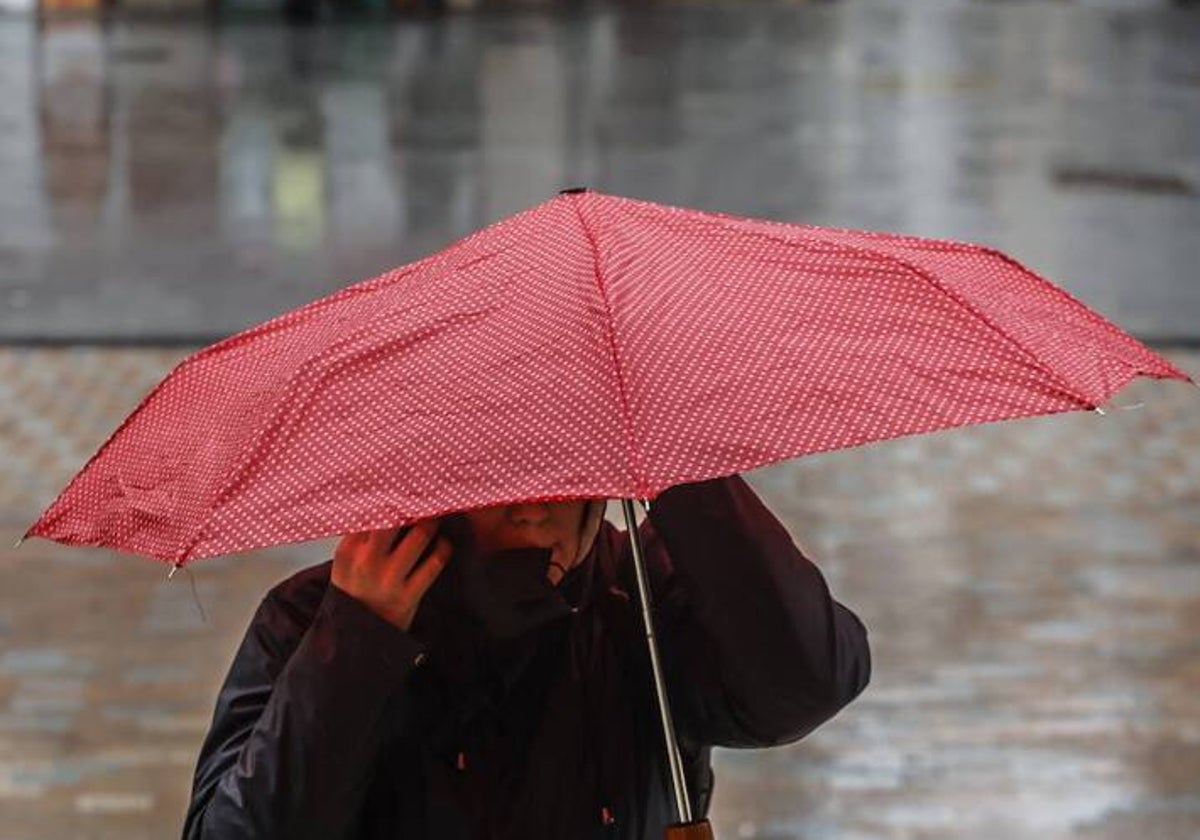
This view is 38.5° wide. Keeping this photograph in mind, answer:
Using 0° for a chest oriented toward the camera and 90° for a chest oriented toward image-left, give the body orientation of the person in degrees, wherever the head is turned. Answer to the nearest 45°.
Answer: approximately 0°
